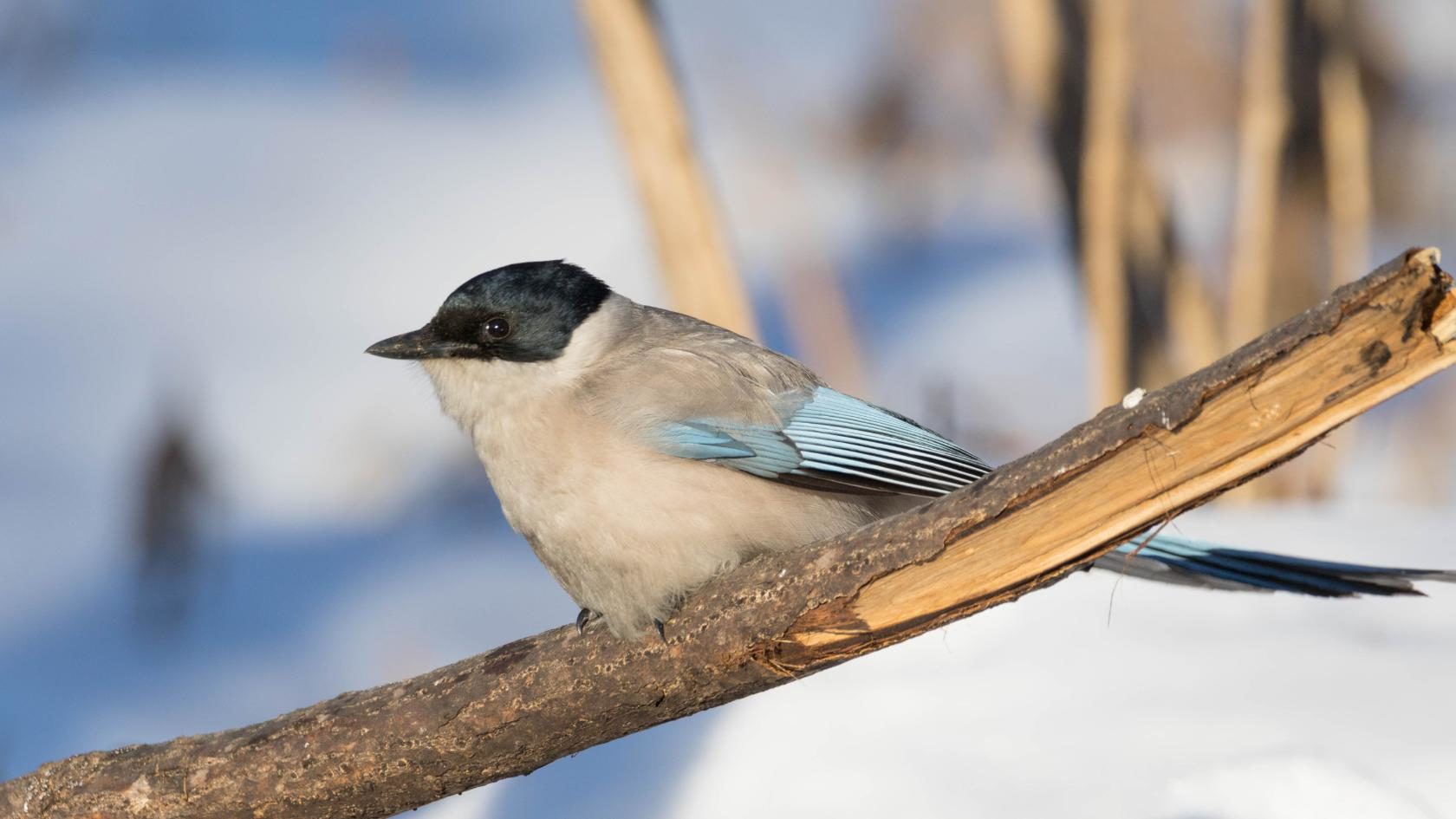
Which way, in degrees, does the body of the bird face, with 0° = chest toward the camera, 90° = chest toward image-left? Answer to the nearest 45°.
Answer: approximately 90°
